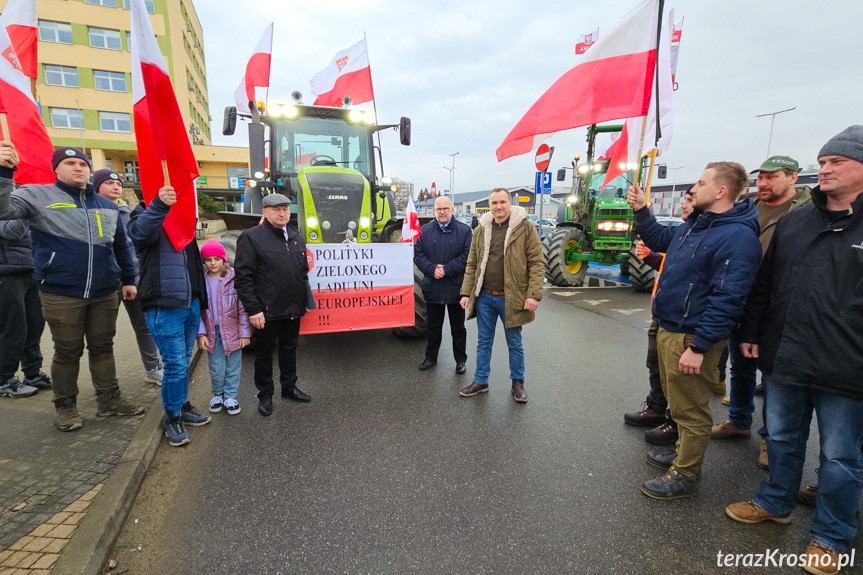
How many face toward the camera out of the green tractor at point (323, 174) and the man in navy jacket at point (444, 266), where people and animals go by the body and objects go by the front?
2

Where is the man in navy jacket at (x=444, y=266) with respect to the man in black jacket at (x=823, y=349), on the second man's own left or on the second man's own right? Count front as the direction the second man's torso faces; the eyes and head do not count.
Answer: on the second man's own right

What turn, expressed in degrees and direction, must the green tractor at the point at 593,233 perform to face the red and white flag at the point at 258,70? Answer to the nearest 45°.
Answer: approximately 90° to its right

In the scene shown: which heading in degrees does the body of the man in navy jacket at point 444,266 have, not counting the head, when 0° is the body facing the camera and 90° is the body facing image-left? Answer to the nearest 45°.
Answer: approximately 0°

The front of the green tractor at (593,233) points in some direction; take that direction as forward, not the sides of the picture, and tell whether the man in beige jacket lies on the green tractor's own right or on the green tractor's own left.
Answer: on the green tractor's own right

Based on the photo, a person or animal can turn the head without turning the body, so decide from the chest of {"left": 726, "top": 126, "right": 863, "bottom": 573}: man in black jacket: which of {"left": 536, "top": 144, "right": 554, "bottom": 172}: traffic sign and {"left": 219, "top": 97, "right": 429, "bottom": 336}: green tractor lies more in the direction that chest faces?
the green tractor

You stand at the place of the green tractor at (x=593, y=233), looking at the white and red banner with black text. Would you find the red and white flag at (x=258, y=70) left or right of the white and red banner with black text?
right

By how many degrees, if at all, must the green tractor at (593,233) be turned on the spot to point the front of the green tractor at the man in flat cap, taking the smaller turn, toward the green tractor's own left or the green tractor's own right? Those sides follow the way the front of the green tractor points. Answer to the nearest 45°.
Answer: approximately 45° to the green tractor's own right

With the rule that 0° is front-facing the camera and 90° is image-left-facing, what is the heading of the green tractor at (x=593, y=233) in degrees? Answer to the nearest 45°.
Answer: approximately 315°

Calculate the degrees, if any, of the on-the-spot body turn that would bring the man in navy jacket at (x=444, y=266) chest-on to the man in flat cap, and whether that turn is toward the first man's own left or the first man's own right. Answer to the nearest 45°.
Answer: approximately 45° to the first man's own right

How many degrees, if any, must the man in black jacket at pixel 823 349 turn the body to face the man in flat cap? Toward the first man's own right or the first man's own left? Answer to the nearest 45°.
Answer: approximately 45° to the first man's own right

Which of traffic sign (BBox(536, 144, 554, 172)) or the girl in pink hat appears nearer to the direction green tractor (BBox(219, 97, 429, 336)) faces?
the girl in pink hat
